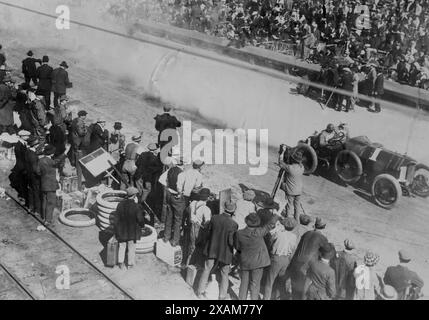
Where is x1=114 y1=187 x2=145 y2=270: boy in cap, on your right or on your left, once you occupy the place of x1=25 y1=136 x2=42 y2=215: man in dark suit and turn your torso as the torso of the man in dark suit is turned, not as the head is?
on your right

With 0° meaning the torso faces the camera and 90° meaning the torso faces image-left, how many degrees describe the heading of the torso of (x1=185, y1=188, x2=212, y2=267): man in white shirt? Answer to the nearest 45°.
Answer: approximately 225°

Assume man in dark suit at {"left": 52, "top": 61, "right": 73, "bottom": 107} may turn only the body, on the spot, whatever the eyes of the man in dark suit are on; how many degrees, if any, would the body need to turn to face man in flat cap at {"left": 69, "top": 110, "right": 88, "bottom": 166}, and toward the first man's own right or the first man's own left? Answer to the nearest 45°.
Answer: approximately 135° to the first man's own right

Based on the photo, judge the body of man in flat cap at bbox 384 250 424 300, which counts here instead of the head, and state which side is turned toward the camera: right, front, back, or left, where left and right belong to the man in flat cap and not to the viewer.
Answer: back

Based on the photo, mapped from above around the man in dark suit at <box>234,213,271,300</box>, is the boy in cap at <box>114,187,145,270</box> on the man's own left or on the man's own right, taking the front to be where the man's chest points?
on the man's own left

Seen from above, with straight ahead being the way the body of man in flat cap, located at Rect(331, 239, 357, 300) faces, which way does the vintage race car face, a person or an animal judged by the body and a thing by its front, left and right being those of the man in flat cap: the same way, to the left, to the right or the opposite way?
to the right

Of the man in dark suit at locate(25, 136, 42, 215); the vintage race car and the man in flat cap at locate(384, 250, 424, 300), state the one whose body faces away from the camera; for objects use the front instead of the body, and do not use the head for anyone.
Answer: the man in flat cap

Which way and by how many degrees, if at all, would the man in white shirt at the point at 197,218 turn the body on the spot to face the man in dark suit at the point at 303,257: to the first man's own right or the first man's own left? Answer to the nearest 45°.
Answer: approximately 90° to the first man's own right

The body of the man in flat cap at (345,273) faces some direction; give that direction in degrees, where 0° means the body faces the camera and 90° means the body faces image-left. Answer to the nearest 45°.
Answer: approximately 225°

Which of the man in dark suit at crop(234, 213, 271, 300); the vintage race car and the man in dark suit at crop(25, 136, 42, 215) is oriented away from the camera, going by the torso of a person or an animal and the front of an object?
the man in dark suit at crop(234, 213, 271, 300)

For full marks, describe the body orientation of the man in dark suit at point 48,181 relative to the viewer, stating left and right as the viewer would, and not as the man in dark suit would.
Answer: facing away from the viewer and to the right of the viewer

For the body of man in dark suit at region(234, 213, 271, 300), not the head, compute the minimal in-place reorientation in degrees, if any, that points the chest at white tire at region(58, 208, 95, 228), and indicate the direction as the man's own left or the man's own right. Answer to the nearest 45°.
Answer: approximately 45° to the man's own left

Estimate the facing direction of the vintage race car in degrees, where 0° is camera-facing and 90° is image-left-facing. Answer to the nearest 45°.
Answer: approximately 315°

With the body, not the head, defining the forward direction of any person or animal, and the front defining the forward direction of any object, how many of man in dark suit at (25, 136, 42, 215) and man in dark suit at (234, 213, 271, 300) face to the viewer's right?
1

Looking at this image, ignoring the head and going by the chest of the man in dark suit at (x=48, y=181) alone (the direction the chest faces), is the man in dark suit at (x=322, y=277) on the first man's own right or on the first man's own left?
on the first man's own right
